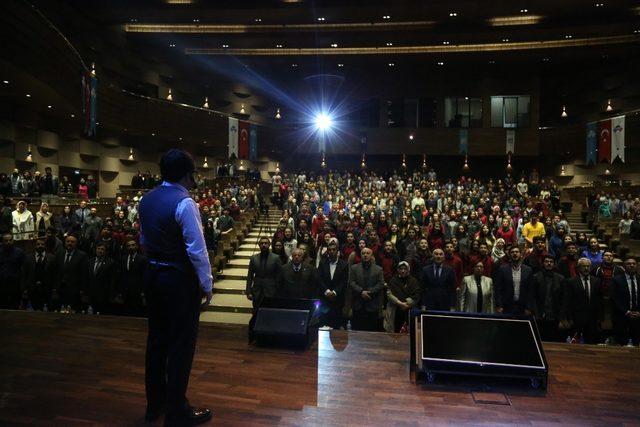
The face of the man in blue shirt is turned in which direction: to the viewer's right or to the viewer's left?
to the viewer's right

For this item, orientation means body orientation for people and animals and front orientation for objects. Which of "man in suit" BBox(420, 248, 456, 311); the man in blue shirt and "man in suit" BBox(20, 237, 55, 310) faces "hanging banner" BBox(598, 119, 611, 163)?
the man in blue shirt

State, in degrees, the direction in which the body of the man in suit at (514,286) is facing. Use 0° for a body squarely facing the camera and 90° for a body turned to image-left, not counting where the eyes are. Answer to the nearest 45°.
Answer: approximately 0°

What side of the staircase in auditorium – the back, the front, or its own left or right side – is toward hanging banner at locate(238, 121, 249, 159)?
back

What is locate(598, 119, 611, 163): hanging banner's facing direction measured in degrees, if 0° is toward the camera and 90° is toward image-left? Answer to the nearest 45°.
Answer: approximately 45°

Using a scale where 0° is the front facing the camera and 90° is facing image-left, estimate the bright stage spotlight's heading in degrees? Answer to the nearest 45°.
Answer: approximately 0°

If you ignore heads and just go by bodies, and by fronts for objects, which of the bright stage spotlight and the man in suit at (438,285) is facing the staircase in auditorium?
the bright stage spotlight

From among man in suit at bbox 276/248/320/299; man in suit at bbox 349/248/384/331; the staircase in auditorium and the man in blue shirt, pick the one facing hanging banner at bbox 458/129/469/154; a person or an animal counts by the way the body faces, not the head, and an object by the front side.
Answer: the man in blue shirt
